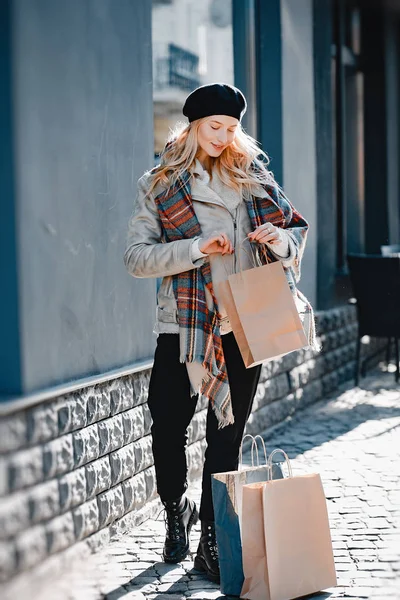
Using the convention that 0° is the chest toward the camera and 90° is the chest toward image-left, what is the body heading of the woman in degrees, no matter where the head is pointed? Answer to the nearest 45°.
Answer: approximately 0°

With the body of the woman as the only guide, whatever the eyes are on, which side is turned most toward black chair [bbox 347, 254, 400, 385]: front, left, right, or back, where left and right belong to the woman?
back

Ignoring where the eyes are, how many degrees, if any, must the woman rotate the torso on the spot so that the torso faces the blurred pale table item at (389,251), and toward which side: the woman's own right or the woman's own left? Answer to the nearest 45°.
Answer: approximately 180°
